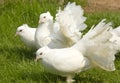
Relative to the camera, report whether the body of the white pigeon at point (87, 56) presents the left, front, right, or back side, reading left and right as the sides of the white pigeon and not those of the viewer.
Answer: left

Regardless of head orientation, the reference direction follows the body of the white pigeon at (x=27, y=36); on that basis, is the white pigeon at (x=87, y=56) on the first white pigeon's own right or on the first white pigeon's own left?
on the first white pigeon's own left

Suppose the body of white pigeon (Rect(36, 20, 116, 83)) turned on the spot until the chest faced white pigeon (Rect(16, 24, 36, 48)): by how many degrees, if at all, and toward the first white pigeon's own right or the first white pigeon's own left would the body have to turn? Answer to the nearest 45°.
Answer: approximately 45° to the first white pigeon's own right

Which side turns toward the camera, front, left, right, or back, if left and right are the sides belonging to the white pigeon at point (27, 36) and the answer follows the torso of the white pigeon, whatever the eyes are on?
left

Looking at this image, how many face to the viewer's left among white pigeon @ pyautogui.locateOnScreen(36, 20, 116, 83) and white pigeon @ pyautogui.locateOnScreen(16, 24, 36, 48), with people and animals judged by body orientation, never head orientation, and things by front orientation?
2
